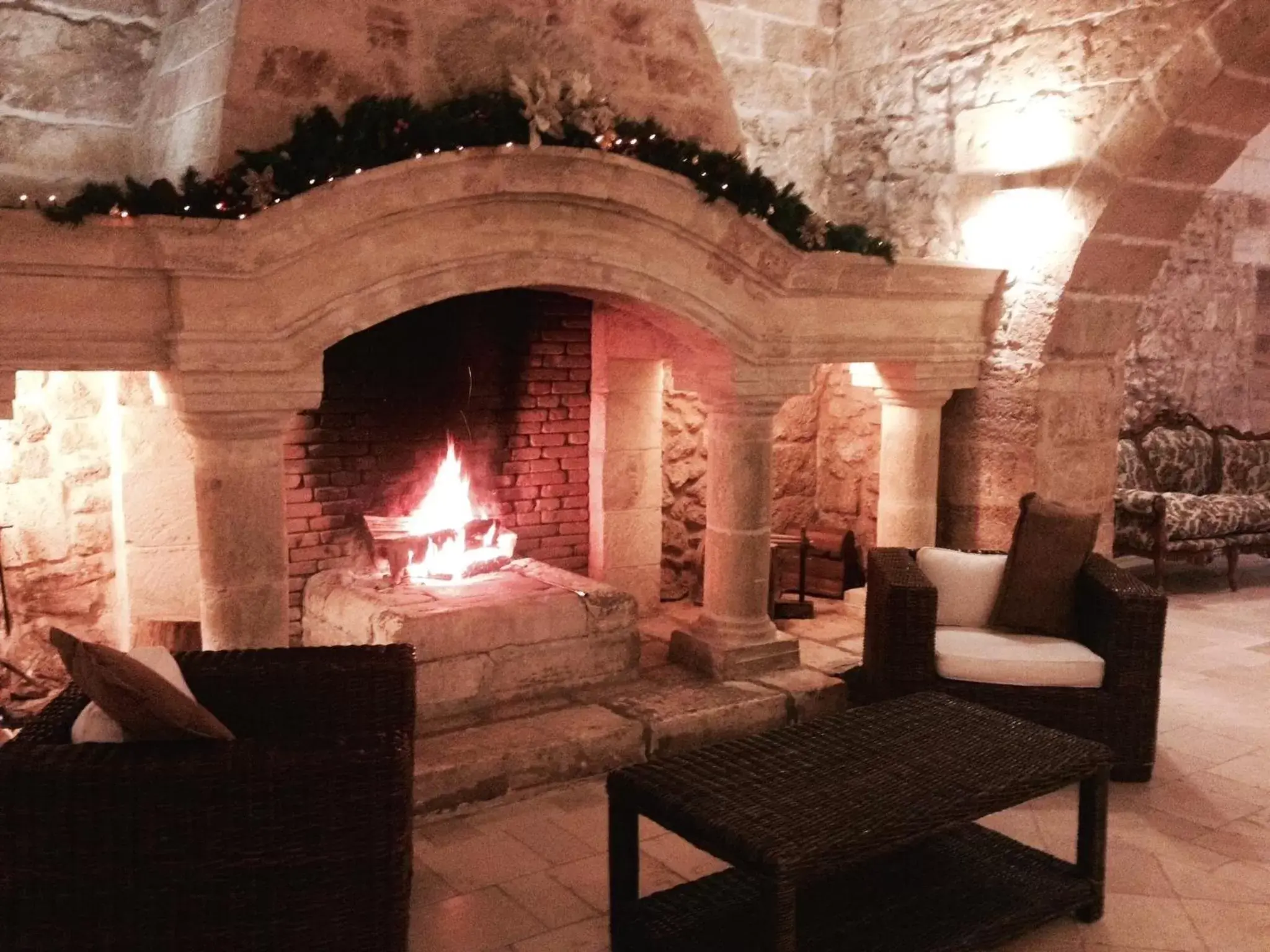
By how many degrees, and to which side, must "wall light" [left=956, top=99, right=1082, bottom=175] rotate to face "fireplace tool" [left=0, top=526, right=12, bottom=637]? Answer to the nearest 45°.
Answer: approximately 45° to its right

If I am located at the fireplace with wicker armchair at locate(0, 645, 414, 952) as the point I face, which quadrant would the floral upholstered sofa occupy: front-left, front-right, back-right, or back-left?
back-left

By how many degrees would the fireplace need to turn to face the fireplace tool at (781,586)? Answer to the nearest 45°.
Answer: approximately 135° to its left

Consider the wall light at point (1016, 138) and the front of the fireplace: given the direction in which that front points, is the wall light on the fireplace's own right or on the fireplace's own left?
on the fireplace's own left

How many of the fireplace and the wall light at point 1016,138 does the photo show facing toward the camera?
2

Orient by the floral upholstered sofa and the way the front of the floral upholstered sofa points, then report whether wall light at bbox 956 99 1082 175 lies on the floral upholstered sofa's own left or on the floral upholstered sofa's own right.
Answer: on the floral upholstered sofa's own right

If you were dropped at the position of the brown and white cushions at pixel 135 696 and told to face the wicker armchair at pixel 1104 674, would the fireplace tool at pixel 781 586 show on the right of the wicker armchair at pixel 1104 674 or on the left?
left
